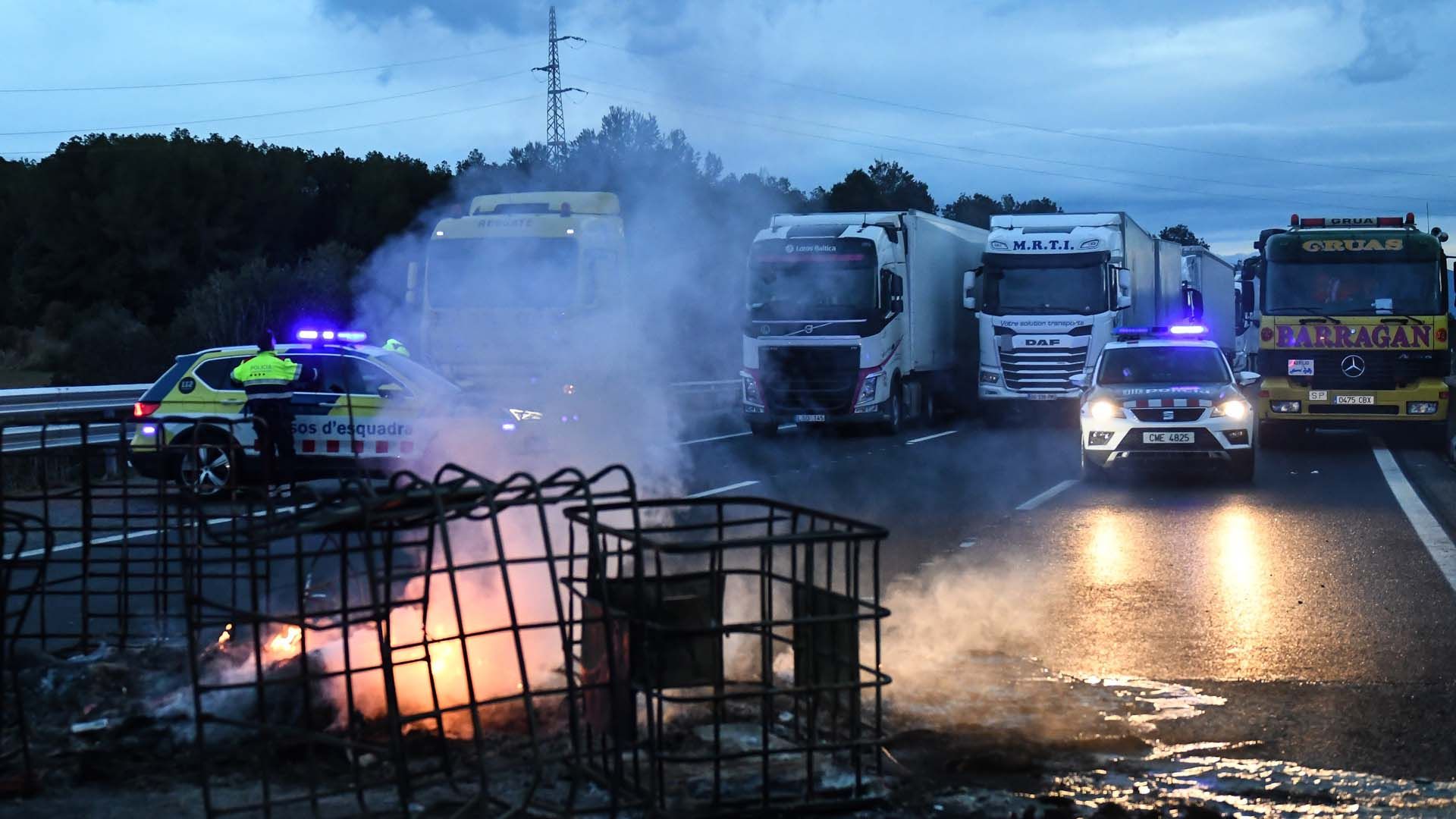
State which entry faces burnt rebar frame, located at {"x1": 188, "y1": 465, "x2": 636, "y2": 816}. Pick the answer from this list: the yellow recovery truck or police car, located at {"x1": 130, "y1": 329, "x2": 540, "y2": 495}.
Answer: the yellow recovery truck

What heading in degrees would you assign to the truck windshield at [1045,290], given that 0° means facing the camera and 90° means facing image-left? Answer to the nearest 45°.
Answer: approximately 0°

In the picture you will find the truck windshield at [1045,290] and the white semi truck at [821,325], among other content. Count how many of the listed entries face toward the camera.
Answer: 2

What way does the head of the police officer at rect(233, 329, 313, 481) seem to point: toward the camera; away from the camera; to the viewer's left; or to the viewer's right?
away from the camera

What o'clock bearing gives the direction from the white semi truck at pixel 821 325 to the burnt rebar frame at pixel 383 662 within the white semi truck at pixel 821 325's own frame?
The burnt rebar frame is roughly at 12 o'clock from the white semi truck.

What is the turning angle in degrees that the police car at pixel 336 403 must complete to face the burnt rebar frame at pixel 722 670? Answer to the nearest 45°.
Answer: approximately 90° to its right

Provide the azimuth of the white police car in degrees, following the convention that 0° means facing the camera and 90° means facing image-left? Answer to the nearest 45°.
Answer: approximately 0°

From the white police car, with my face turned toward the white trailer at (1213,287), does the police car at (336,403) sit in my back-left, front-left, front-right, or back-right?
back-left

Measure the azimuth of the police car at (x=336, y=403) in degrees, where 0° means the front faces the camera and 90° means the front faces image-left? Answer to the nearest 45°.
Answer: approximately 270°

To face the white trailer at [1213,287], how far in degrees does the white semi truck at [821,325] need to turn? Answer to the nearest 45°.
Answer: approximately 135° to its left
